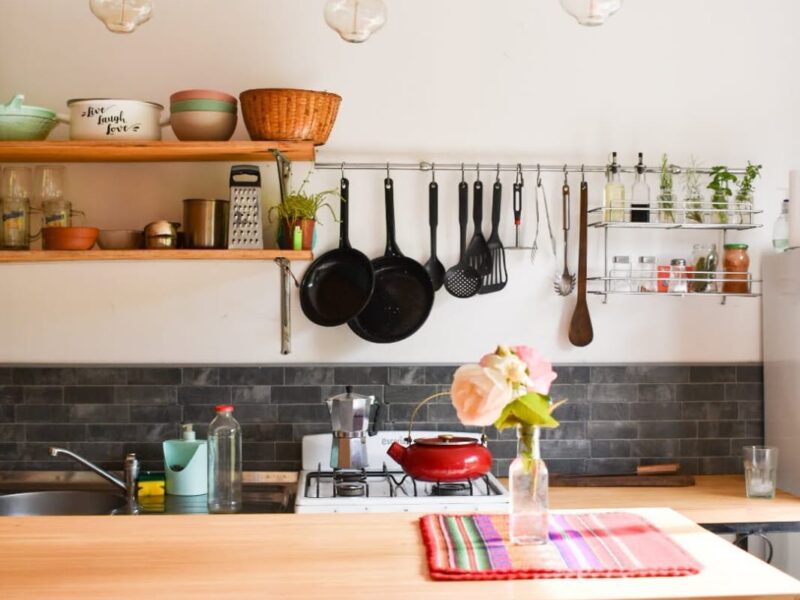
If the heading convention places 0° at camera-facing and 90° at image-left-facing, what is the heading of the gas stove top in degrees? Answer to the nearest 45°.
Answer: approximately 0°

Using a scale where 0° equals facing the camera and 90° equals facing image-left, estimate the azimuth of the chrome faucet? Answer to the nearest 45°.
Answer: approximately 90°

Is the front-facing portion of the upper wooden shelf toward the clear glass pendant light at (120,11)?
yes

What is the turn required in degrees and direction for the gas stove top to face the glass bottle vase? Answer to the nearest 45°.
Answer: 0° — it already faces it

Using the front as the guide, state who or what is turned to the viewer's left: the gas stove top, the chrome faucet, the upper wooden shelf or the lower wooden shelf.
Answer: the chrome faucet

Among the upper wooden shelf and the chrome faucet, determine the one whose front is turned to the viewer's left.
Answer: the chrome faucet

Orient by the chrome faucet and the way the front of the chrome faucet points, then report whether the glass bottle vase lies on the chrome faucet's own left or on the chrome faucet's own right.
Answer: on the chrome faucet's own left

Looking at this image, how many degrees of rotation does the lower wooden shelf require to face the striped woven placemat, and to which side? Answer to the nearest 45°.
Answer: approximately 45° to its left

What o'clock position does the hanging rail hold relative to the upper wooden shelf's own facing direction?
The hanging rail is roughly at 9 o'clock from the upper wooden shelf.
